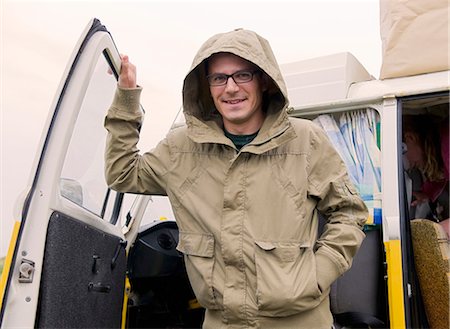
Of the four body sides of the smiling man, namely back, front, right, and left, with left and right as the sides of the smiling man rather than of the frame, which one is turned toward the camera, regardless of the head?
front

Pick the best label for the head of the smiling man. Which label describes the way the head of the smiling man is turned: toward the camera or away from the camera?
toward the camera

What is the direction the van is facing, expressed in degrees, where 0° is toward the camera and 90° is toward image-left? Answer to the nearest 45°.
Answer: approximately 135°
